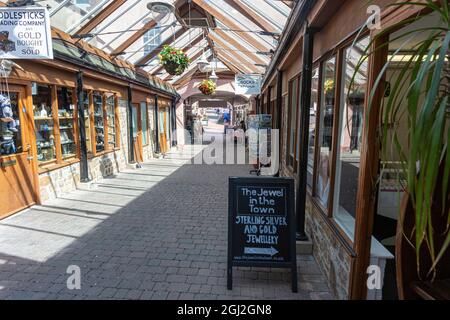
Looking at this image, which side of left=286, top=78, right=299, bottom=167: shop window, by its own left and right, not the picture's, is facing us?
left

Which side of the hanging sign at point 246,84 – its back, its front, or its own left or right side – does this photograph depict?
front

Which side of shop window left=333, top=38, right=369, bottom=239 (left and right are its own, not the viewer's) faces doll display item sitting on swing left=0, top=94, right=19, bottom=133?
front

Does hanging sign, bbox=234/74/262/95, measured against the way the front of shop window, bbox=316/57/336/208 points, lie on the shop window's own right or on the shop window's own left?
on the shop window's own right

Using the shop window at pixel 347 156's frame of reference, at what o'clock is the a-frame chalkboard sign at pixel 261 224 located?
The a-frame chalkboard sign is roughly at 11 o'clock from the shop window.

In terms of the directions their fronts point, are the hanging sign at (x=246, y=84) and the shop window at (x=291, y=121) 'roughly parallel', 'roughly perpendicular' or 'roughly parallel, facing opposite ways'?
roughly perpendicular

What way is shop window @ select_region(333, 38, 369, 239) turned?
to the viewer's left

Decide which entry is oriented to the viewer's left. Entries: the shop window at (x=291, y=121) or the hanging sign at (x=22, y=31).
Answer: the shop window

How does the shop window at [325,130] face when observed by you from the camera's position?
facing to the left of the viewer

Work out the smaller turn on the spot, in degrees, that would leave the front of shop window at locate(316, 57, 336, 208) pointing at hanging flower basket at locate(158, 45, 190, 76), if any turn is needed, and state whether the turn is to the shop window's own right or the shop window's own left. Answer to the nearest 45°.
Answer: approximately 45° to the shop window's own right

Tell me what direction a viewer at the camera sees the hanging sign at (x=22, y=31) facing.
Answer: facing the viewer

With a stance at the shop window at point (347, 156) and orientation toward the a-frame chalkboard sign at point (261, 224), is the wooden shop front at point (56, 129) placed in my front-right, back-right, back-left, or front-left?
front-right

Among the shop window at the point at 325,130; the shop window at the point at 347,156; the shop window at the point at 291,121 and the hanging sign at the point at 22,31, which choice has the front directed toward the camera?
the hanging sign
